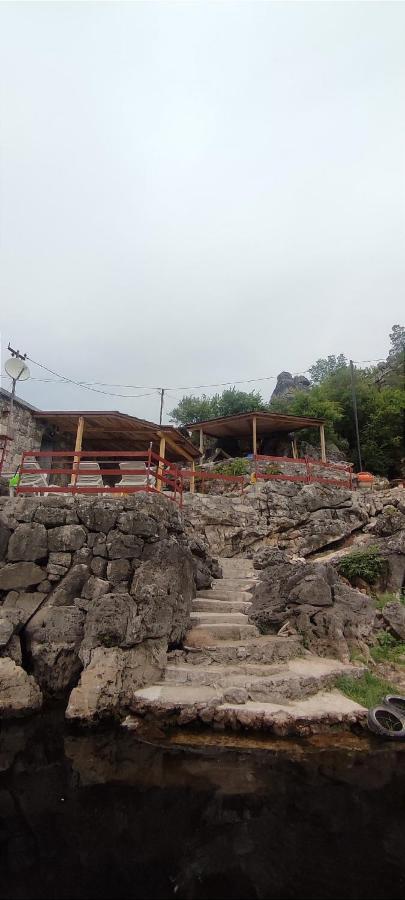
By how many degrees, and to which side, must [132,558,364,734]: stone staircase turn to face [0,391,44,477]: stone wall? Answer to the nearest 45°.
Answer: approximately 135° to its right

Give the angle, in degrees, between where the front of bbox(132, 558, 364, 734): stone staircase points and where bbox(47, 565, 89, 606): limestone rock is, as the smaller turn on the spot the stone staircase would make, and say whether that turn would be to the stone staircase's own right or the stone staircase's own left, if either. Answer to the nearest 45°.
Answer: approximately 90° to the stone staircase's own right

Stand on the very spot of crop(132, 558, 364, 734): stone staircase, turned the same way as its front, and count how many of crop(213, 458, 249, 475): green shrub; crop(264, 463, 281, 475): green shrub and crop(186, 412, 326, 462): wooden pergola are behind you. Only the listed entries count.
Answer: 3

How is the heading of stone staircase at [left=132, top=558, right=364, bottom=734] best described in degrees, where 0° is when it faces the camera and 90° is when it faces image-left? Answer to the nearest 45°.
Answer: approximately 0°

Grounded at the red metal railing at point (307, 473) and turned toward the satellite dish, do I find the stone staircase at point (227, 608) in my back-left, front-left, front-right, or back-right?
front-left

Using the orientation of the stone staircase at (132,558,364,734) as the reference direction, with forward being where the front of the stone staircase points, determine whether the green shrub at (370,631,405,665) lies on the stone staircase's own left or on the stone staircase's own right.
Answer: on the stone staircase's own left

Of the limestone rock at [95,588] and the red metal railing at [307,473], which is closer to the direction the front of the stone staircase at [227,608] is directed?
the limestone rock

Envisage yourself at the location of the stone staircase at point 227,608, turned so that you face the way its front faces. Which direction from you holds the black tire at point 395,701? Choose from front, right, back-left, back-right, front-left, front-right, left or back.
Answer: front-left

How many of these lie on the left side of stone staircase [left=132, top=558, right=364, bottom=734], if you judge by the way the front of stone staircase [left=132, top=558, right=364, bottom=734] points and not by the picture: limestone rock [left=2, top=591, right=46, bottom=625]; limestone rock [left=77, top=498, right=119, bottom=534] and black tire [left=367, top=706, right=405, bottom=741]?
1

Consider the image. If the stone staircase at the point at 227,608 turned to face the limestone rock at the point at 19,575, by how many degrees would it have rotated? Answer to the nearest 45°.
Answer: approximately 45° to its right

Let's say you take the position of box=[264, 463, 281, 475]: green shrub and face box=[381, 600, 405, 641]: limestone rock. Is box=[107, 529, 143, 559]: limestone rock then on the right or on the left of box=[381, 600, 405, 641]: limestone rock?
right

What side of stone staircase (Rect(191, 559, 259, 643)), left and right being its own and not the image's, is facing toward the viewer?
front
